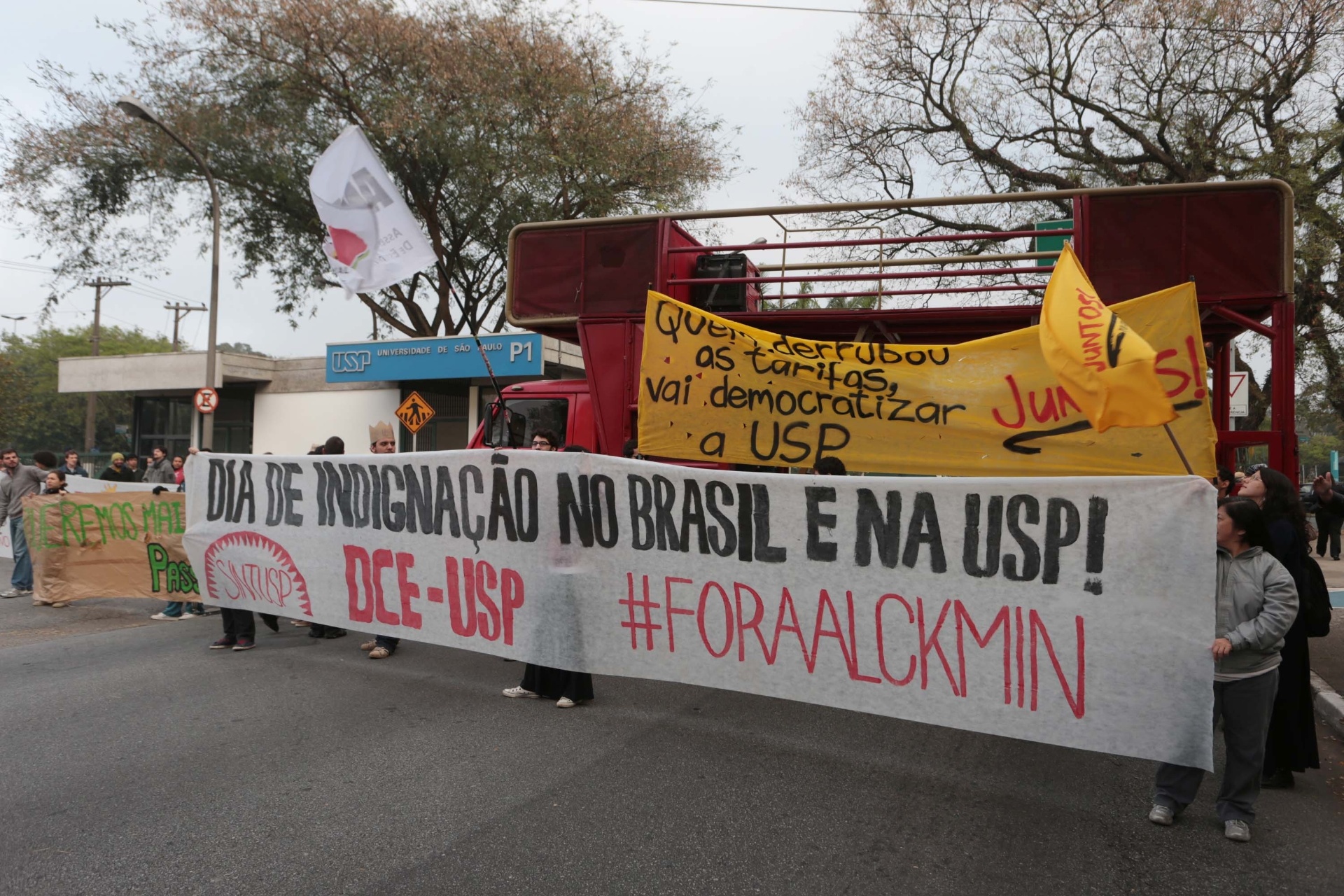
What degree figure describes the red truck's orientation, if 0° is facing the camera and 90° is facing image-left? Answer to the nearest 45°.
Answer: approximately 90°

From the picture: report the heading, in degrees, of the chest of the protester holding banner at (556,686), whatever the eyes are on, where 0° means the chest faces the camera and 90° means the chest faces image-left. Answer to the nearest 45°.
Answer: approximately 45°

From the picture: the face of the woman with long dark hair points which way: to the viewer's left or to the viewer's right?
to the viewer's left

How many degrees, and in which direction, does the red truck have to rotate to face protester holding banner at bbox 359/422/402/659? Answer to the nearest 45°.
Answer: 0° — it already faces them

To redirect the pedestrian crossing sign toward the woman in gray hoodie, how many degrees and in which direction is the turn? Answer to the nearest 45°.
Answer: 0° — it already faces them

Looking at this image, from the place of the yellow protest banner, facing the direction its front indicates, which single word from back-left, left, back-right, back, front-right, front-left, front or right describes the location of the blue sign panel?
back-right

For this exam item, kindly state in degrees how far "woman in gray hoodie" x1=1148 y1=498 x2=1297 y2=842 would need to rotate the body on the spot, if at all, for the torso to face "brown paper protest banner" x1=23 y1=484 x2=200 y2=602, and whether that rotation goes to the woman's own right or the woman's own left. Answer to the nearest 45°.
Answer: approximately 45° to the woman's own right

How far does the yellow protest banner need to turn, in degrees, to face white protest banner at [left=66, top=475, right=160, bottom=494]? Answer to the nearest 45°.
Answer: approximately 90° to its right
